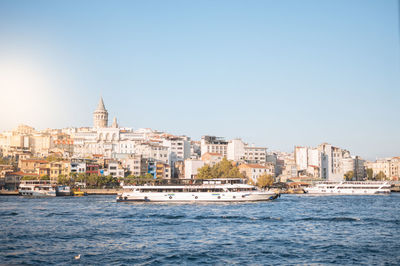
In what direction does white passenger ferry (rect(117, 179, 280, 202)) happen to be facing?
to the viewer's right
